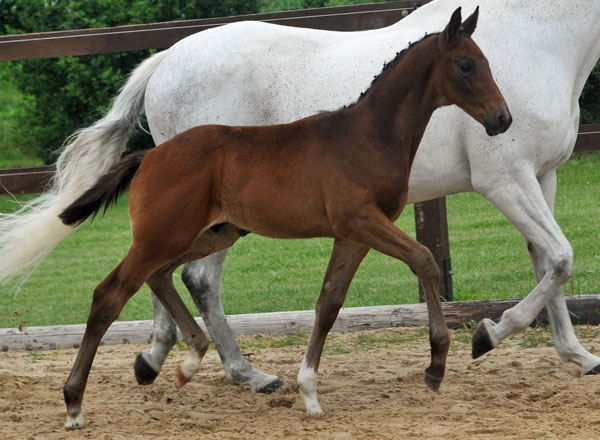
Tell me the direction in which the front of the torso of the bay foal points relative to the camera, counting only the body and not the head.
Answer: to the viewer's right
